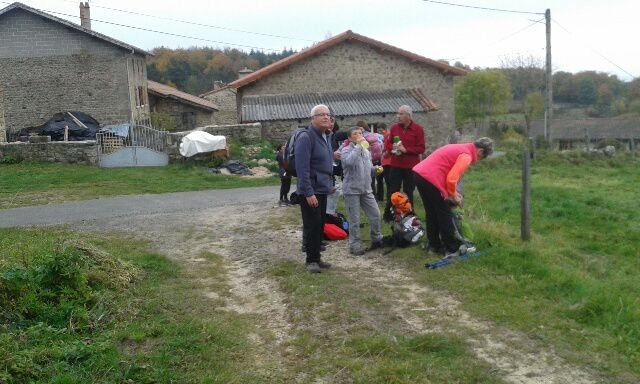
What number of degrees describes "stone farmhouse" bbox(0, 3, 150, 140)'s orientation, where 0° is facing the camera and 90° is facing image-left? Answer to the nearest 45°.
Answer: approximately 270°

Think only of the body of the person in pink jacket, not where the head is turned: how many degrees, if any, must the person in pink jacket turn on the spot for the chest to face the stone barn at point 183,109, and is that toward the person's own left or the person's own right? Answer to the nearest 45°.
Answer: approximately 135° to the person's own left

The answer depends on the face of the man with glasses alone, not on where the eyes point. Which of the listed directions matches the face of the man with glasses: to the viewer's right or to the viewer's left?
to the viewer's right

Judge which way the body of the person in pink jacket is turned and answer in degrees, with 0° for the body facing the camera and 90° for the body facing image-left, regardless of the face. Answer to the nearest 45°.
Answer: approximately 270°

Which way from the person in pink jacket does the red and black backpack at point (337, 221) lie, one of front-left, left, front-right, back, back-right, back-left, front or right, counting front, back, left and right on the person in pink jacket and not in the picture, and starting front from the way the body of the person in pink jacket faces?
back-left

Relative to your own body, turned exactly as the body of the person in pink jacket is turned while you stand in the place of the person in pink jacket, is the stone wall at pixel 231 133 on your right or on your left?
on your left

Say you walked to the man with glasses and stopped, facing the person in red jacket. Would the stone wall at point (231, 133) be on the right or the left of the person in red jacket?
left

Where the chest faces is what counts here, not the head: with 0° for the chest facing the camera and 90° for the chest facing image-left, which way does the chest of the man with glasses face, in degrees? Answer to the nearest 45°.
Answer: approximately 315°

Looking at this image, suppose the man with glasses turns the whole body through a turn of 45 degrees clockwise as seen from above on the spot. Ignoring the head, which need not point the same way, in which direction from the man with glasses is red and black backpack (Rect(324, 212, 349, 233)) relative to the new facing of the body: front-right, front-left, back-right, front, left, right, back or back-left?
back
